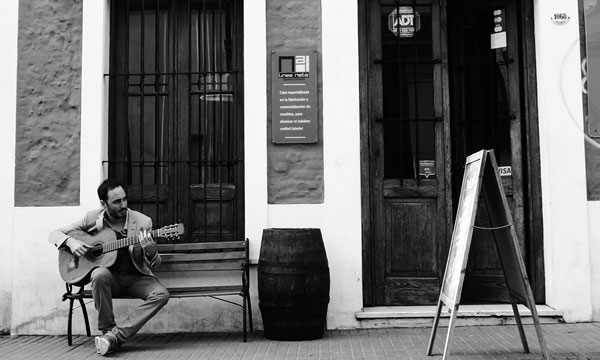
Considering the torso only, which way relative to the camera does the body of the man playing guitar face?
toward the camera

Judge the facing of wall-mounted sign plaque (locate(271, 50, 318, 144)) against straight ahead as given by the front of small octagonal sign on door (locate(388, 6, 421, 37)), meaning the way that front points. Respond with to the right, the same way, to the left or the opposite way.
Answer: the same way

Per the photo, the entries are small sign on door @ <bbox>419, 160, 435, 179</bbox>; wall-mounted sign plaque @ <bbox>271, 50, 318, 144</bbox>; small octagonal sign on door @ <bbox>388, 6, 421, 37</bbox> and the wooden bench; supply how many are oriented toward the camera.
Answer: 4

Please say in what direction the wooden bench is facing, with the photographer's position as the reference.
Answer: facing the viewer

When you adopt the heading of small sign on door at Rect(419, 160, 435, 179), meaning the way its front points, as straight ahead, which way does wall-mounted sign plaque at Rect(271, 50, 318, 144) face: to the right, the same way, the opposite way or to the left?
the same way

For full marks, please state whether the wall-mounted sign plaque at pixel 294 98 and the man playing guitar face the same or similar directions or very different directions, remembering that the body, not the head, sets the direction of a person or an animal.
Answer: same or similar directions

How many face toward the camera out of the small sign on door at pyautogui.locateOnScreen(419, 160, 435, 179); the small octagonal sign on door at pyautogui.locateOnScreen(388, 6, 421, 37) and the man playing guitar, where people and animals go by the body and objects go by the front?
3

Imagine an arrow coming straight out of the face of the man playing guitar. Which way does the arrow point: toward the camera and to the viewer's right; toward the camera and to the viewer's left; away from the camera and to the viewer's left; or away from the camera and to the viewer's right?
toward the camera and to the viewer's right

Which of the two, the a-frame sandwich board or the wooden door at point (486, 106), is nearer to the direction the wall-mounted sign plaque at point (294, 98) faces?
the a-frame sandwich board

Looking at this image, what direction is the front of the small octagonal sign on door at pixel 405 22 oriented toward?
toward the camera
